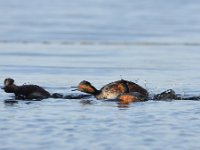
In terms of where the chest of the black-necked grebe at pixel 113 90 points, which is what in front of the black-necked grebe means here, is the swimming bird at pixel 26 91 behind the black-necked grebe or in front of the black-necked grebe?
in front

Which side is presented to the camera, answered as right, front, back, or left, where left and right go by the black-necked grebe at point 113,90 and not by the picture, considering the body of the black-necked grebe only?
left

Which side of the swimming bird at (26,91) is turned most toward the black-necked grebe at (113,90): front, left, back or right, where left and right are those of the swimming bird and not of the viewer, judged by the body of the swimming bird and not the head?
back

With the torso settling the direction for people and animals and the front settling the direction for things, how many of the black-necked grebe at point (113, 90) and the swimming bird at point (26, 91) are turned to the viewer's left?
2

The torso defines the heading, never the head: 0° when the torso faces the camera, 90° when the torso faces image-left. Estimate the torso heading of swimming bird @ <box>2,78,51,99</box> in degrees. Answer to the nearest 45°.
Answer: approximately 90°
